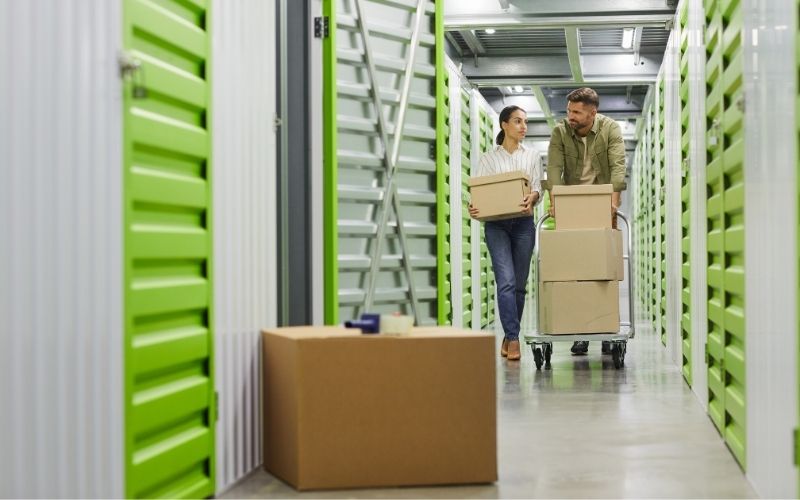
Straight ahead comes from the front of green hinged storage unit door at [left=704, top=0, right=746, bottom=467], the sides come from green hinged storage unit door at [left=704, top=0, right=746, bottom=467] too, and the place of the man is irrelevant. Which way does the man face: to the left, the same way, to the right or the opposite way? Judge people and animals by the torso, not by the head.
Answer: to the left

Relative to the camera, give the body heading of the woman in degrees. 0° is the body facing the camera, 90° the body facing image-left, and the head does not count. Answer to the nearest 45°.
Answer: approximately 0°

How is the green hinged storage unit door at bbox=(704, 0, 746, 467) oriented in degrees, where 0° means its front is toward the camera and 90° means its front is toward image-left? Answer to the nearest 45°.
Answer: approximately 90°

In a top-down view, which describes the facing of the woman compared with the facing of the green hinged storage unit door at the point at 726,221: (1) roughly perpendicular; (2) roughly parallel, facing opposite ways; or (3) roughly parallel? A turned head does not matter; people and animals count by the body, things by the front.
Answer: roughly perpendicular

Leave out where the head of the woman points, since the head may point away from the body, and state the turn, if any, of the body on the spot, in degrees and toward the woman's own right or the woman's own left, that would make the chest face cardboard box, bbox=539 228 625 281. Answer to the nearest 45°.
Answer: approximately 45° to the woman's own left

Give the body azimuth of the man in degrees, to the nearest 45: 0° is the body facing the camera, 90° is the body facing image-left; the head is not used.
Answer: approximately 0°

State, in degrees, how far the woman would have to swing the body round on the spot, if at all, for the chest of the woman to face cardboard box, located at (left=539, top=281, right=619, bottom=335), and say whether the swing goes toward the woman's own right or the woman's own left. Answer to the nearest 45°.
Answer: approximately 45° to the woman's own left

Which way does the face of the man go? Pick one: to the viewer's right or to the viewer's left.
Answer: to the viewer's left

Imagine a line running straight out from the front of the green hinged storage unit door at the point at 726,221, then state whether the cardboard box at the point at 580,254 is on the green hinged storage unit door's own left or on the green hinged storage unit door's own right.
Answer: on the green hinged storage unit door's own right

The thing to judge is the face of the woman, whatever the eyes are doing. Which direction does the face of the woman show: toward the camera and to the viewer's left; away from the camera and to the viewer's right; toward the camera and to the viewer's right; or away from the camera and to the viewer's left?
toward the camera and to the viewer's right

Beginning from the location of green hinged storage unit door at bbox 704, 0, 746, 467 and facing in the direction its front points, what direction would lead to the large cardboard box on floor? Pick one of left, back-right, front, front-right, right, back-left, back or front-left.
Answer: front-left
